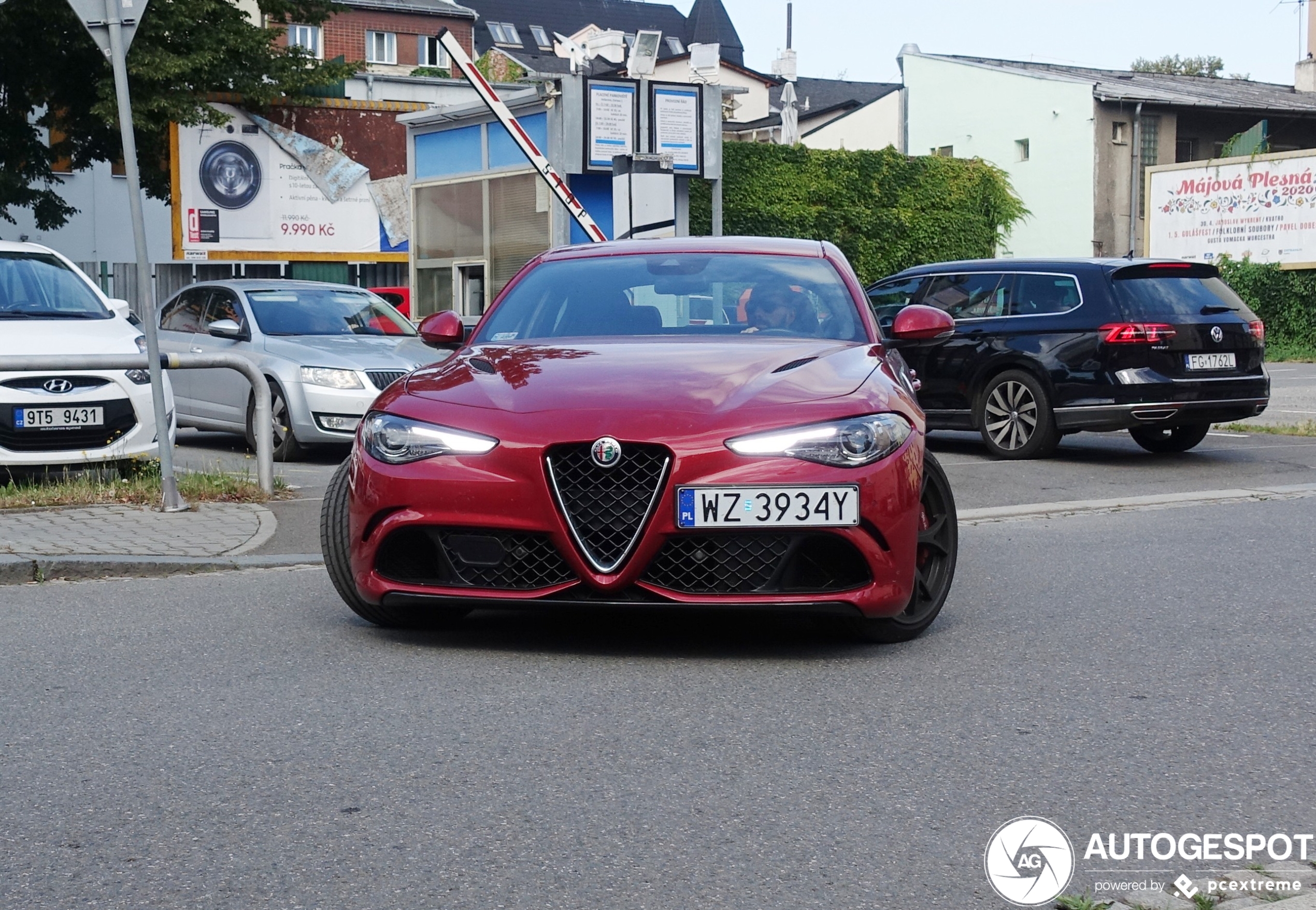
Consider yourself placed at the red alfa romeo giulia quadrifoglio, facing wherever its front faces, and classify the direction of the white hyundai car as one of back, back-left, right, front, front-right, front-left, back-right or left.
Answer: back-right

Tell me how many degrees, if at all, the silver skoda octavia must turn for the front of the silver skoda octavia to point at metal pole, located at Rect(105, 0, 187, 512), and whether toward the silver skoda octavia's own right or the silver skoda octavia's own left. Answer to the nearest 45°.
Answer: approximately 45° to the silver skoda octavia's own right

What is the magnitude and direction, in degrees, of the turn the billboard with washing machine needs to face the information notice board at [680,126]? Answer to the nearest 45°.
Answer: approximately 45° to its left

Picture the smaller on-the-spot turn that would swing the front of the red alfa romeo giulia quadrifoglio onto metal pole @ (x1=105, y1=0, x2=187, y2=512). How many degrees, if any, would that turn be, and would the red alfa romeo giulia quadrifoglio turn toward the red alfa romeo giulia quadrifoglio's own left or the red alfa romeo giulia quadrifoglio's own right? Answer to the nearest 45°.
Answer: approximately 135° to the red alfa romeo giulia quadrifoglio's own right

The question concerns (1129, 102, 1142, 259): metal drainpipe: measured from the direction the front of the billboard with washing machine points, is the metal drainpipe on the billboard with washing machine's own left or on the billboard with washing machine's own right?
on the billboard with washing machine's own left

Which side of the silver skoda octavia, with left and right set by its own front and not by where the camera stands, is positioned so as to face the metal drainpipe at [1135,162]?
left

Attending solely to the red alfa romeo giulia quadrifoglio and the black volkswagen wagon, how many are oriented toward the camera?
1

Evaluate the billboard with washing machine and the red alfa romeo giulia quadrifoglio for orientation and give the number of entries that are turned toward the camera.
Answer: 2
